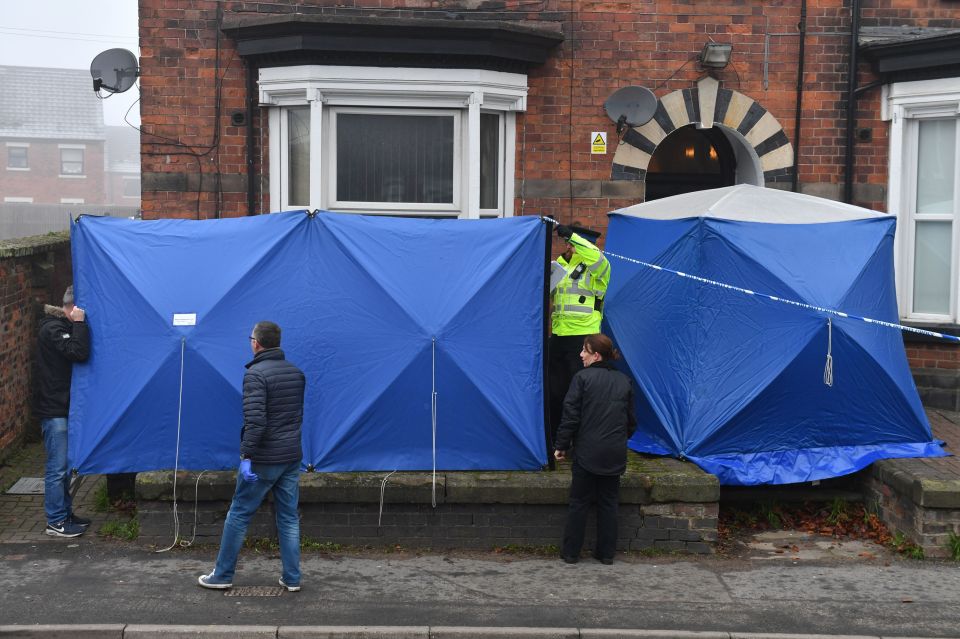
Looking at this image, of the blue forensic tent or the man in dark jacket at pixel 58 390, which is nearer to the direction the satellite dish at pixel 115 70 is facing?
the man in dark jacket

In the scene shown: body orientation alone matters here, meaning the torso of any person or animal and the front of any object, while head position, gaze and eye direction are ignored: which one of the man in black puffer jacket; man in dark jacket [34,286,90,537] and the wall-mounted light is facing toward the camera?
the wall-mounted light

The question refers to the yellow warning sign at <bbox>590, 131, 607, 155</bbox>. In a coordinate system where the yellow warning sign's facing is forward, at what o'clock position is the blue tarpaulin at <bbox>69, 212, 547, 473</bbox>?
The blue tarpaulin is roughly at 1 o'clock from the yellow warning sign.

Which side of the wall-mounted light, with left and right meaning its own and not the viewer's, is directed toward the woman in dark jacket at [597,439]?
front

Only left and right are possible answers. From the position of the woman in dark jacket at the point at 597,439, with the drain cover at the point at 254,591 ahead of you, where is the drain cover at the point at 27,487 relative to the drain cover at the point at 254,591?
right

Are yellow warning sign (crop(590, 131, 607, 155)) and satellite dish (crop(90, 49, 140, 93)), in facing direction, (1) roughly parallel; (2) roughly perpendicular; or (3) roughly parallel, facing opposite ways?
roughly parallel

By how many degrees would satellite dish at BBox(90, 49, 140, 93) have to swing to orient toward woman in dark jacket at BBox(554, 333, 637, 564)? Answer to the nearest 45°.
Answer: approximately 90° to its left

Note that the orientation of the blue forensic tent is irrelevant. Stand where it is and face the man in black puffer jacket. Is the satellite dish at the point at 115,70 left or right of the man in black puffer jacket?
right

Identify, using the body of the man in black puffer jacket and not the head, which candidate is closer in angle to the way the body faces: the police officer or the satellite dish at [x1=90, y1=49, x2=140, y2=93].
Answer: the satellite dish

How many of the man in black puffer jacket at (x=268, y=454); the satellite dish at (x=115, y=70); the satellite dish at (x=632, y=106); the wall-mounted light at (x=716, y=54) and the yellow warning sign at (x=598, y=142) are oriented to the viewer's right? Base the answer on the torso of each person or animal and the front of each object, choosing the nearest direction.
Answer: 0

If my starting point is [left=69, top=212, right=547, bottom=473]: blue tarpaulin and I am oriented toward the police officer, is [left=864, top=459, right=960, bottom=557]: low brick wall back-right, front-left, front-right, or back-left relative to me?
front-right

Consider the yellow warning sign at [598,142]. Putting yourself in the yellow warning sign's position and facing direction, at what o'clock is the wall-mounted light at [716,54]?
The wall-mounted light is roughly at 9 o'clock from the yellow warning sign.

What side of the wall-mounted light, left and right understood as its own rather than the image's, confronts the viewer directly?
front

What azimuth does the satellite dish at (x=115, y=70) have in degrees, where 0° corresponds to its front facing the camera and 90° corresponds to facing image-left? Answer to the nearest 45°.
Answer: approximately 45°

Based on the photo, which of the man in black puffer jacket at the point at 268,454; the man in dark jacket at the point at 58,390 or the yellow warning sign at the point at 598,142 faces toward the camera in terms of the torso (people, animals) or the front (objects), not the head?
the yellow warning sign

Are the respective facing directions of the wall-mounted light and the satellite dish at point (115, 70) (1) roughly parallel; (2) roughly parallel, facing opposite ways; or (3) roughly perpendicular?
roughly parallel
